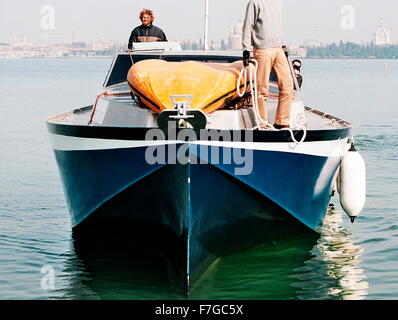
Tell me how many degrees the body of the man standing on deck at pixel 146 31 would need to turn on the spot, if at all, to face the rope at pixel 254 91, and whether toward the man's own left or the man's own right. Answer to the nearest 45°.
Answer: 0° — they already face it

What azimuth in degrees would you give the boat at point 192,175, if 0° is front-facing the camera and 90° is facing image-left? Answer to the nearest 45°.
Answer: approximately 0°

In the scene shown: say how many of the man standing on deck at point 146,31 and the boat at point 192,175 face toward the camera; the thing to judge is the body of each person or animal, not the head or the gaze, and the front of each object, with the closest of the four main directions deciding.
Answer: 2

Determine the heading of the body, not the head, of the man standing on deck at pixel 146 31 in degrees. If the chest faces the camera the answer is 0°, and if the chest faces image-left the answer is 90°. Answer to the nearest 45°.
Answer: approximately 0°
